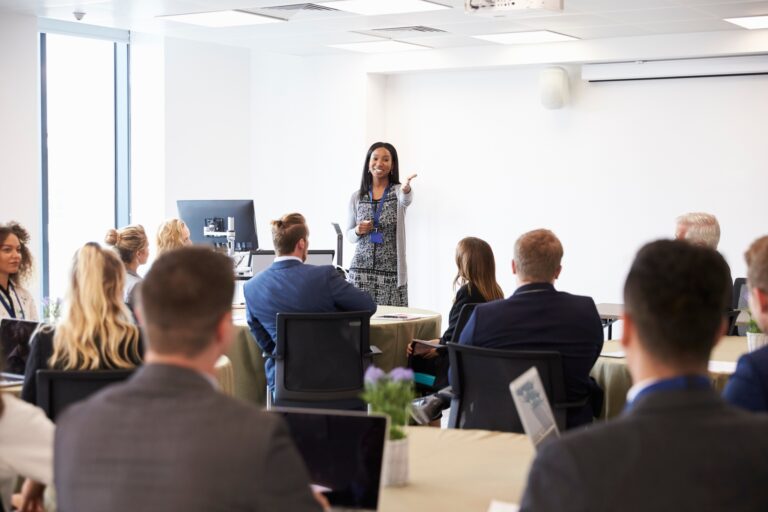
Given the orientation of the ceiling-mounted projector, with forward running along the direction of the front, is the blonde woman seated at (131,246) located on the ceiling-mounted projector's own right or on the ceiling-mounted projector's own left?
on the ceiling-mounted projector's own left

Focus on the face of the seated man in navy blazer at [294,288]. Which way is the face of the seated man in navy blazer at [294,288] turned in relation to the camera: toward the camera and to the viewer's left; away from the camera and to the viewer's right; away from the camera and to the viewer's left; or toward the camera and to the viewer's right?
away from the camera and to the viewer's right

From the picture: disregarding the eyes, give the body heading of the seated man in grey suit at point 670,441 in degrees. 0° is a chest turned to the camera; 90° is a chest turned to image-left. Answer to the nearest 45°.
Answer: approximately 180°

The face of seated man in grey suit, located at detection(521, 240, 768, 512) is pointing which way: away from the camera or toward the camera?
away from the camera

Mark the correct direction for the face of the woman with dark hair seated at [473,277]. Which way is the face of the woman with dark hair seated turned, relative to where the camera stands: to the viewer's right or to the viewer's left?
to the viewer's left

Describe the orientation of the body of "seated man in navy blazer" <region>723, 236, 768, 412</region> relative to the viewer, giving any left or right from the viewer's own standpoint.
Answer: facing away from the viewer and to the left of the viewer

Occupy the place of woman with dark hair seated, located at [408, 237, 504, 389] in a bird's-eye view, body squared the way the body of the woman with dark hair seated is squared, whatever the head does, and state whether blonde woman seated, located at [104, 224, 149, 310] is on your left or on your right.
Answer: on your left

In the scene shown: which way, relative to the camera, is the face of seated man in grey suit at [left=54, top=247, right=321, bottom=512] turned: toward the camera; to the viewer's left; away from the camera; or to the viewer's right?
away from the camera

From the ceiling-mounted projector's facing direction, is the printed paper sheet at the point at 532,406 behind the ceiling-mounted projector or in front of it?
behind

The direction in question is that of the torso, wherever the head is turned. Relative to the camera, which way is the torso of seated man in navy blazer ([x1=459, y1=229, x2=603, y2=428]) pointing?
away from the camera

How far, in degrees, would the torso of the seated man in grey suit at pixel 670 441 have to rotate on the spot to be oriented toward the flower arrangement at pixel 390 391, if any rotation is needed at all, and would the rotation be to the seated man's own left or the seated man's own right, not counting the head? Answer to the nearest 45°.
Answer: approximately 45° to the seated man's own left

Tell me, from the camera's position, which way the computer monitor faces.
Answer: facing away from the viewer

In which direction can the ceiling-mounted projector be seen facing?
away from the camera

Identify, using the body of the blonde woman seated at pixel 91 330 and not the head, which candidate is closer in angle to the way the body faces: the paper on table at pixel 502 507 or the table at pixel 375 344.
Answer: the table

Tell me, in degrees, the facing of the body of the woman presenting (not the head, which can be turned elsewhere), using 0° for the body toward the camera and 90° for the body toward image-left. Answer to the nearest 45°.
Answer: approximately 0°
